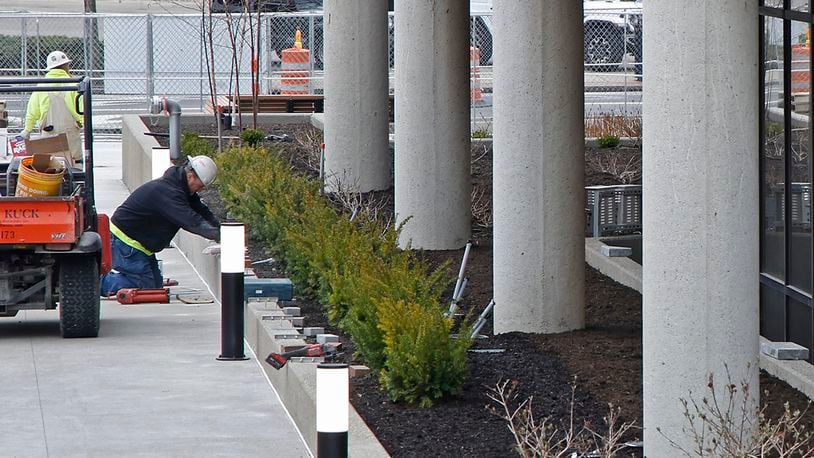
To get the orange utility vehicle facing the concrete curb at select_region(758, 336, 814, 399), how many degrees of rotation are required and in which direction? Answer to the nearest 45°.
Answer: approximately 135° to its right

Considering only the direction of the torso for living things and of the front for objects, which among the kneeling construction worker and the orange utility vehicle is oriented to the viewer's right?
the kneeling construction worker

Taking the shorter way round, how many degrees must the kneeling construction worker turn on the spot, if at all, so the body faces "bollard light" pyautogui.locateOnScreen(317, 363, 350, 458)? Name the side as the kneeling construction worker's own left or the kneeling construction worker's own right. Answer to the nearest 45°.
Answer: approximately 90° to the kneeling construction worker's own right

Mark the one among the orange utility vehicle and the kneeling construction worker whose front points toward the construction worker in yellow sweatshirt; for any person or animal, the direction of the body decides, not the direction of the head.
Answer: the orange utility vehicle

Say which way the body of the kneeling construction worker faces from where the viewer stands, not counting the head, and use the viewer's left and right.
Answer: facing to the right of the viewer

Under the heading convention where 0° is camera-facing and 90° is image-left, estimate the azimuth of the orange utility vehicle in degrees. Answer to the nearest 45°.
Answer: approximately 180°

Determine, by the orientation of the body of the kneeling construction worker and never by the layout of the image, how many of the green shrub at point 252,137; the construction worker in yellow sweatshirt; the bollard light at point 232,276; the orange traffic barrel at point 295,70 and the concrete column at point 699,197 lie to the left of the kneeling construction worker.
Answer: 3

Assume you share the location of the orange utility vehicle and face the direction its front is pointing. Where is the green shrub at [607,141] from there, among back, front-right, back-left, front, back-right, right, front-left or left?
front-right

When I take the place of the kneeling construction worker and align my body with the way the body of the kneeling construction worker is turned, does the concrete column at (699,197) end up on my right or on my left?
on my right

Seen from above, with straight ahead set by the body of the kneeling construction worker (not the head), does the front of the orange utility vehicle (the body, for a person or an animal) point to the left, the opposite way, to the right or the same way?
to the left

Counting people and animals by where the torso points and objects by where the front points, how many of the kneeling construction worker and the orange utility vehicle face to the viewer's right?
1

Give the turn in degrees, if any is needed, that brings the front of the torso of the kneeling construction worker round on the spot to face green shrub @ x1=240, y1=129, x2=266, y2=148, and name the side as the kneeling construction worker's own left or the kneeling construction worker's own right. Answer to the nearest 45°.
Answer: approximately 90° to the kneeling construction worker's own left

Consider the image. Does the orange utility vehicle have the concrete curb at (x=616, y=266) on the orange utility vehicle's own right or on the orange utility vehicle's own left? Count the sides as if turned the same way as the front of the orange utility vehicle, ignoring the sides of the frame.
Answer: on the orange utility vehicle's own right

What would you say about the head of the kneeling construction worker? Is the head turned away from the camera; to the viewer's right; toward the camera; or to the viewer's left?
to the viewer's right
